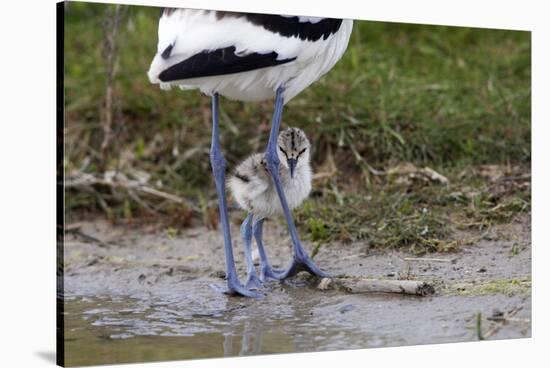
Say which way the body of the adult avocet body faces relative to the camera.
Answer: to the viewer's right

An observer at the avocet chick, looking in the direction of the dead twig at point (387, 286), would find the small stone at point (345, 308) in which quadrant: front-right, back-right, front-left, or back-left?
front-right

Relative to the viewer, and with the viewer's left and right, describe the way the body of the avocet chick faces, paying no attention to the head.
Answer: facing the viewer and to the right of the viewer

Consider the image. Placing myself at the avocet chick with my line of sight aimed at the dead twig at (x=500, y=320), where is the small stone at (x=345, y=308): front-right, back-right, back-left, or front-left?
front-right

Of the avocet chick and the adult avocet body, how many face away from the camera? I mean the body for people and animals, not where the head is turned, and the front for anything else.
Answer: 0

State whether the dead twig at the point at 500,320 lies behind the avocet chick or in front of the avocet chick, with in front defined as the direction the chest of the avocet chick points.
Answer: in front
